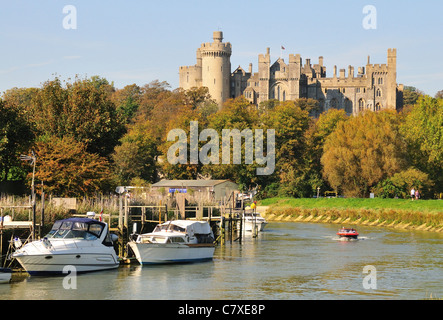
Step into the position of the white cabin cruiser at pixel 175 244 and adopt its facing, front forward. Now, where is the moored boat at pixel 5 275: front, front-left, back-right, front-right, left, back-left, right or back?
front

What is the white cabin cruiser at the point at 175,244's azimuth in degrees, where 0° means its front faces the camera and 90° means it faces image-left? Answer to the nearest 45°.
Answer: approximately 45°

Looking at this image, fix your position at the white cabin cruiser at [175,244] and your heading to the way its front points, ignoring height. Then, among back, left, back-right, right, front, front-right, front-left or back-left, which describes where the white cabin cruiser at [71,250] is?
front
